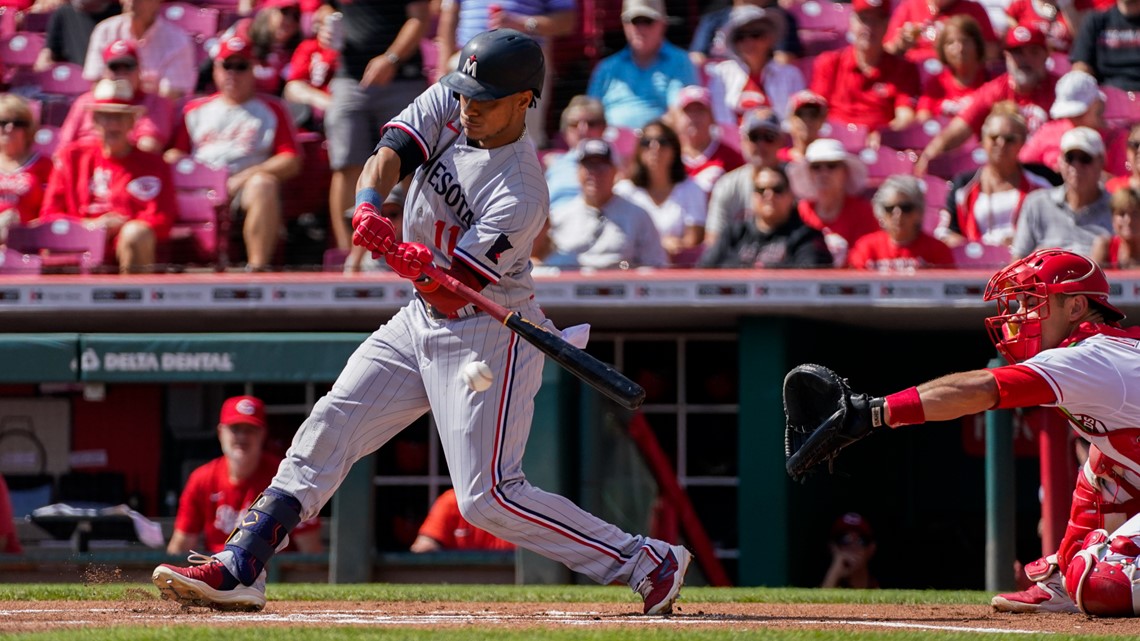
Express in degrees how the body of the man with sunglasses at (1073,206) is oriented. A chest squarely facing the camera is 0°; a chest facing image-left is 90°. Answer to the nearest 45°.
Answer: approximately 0°

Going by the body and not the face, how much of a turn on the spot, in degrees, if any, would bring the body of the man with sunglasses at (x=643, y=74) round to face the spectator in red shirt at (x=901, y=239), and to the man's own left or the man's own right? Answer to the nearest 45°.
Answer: approximately 45° to the man's own left

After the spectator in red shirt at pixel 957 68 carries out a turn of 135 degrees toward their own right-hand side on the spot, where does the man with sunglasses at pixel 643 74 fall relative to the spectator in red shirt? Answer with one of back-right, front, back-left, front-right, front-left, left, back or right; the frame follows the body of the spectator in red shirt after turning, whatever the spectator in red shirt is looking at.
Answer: front-left

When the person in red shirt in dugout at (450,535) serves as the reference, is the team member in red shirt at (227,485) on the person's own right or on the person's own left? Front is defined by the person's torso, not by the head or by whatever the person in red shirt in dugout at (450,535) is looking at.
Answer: on the person's own right

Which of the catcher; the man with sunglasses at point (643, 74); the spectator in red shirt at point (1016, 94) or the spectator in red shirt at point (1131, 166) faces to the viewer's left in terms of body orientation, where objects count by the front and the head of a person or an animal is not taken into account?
the catcher

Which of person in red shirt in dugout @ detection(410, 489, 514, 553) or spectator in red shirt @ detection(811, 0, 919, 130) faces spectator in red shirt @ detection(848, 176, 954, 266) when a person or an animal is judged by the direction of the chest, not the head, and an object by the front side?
spectator in red shirt @ detection(811, 0, 919, 130)

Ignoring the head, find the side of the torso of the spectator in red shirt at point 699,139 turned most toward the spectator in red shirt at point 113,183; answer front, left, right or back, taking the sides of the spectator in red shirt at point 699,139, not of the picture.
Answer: right

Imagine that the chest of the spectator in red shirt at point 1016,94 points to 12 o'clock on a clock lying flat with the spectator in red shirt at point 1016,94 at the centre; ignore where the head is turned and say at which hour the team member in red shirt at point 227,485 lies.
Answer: the team member in red shirt at point 227,485 is roughly at 2 o'clock from the spectator in red shirt at point 1016,94.

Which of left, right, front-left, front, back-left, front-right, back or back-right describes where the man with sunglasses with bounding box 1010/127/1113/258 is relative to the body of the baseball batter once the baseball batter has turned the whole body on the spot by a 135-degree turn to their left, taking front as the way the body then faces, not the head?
front-left

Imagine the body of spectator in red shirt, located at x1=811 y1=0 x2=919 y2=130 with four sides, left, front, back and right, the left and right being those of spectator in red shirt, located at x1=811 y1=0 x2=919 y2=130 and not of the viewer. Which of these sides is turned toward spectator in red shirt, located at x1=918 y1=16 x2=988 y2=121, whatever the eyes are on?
left

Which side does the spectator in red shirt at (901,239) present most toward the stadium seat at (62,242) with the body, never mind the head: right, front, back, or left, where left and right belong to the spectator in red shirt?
right

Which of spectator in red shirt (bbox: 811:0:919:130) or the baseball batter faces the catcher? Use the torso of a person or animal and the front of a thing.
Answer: the spectator in red shirt
